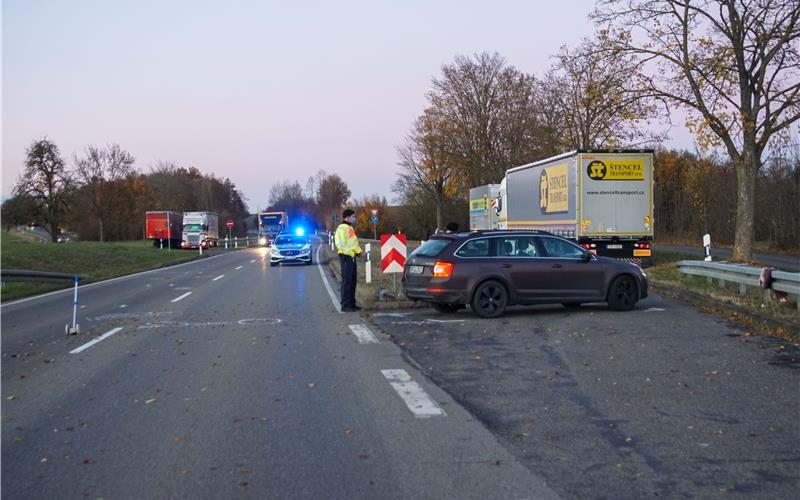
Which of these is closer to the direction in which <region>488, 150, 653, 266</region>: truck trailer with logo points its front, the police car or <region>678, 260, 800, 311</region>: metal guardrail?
the police car

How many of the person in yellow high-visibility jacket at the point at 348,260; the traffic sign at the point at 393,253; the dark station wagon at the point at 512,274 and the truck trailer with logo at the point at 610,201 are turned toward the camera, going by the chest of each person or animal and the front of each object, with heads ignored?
1

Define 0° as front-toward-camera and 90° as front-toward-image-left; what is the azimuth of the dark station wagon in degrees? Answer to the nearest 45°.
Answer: approximately 225°

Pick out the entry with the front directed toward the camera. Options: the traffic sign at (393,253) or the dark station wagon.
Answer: the traffic sign

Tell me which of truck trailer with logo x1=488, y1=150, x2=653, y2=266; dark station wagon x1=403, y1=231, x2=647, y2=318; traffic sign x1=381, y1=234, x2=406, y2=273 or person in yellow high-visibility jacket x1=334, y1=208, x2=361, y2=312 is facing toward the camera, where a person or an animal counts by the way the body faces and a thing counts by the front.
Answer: the traffic sign

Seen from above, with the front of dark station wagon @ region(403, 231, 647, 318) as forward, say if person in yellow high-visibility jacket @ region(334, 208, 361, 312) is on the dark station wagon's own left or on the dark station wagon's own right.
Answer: on the dark station wagon's own left

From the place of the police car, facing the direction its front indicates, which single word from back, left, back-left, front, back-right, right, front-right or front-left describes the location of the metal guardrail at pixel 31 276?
front-right

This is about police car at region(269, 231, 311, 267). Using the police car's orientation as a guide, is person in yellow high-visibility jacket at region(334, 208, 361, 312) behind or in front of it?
in front

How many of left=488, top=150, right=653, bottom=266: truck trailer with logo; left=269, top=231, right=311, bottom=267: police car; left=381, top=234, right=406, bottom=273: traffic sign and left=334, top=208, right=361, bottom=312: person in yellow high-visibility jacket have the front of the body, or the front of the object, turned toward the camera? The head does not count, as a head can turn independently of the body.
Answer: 2

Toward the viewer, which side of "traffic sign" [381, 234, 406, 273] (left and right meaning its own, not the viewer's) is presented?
front

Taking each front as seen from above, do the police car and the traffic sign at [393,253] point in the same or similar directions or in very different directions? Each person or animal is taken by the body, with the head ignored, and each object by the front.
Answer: same or similar directions
